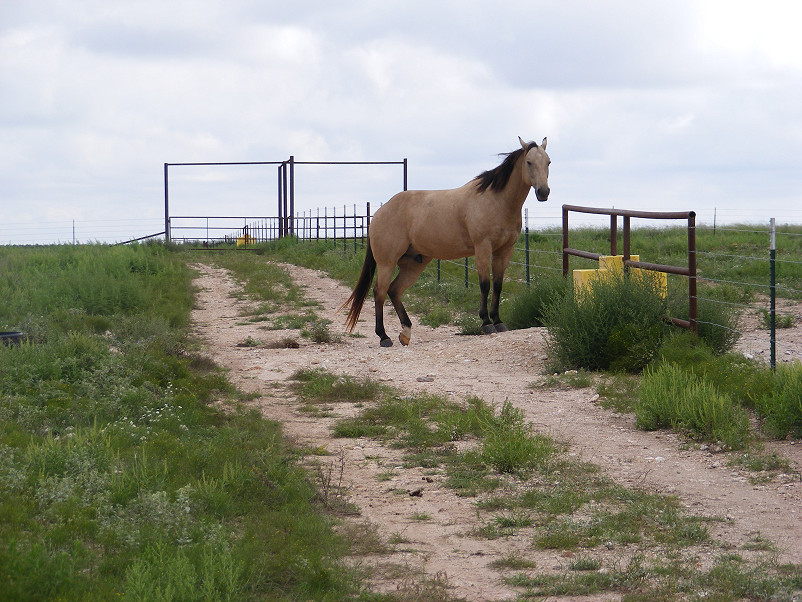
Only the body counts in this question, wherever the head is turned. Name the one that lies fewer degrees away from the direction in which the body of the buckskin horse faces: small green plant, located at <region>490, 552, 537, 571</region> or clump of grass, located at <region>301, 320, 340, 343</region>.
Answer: the small green plant

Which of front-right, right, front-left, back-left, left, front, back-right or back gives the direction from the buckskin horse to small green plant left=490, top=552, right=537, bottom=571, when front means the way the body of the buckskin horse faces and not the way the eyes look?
right

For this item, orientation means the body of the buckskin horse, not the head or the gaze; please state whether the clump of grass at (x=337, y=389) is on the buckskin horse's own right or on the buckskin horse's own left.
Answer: on the buckskin horse's own right

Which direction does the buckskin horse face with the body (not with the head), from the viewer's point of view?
to the viewer's right

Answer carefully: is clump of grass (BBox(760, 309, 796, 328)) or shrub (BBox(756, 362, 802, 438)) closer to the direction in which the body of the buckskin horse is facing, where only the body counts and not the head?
the clump of grass

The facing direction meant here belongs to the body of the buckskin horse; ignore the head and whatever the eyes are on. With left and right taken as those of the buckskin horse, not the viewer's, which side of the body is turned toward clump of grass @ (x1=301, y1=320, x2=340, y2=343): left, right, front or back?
back

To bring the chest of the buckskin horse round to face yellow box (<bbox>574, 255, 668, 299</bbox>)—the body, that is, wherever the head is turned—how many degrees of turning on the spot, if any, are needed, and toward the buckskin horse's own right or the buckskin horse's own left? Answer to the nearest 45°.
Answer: approximately 45° to the buckskin horse's own right

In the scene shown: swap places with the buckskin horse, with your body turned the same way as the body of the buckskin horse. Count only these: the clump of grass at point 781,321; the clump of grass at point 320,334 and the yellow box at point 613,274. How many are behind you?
1

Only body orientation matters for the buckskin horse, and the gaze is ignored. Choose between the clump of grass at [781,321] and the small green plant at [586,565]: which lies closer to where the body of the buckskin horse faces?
the clump of grass

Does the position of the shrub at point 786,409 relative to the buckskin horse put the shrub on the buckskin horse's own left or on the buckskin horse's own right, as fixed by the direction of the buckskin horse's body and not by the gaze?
on the buckskin horse's own right

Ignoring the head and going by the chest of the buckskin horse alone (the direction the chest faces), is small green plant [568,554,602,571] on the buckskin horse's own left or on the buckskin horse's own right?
on the buckskin horse's own right

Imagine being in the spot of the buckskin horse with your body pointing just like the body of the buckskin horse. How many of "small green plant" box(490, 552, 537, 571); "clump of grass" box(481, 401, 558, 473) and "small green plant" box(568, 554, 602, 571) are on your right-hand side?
3

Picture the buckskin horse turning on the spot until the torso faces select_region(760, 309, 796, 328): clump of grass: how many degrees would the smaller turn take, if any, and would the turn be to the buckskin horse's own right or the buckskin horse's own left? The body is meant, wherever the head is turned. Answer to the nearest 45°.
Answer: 0° — it already faces it

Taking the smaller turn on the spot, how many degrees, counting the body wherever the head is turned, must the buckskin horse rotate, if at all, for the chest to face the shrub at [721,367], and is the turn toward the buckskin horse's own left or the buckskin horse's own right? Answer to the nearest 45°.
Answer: approximately 45° to the buckskin horse's own right

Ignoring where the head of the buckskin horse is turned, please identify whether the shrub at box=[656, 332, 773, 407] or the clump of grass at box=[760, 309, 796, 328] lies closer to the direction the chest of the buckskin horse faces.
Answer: the clump of grass

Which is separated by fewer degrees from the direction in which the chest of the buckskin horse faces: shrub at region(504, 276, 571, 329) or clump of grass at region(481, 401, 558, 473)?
the shrub
